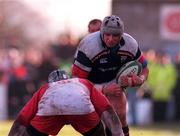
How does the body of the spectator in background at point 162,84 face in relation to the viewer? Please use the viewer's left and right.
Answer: facing the viewer and to the right of the viewer

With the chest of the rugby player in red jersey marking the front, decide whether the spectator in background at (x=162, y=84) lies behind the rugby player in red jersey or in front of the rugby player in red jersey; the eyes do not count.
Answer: in front

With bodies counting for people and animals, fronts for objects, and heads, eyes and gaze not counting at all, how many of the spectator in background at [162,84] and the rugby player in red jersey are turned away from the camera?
1

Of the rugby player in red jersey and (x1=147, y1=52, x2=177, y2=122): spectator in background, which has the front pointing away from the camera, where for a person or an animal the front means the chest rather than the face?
the rugby player in red jersey

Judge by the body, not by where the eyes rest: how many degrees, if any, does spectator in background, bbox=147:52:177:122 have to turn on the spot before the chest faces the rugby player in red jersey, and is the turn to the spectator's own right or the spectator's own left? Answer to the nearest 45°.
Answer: approximately 45° to the spectator's own right

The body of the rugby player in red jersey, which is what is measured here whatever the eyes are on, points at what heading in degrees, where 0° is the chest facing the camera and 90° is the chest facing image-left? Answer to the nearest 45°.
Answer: approximately 180°
